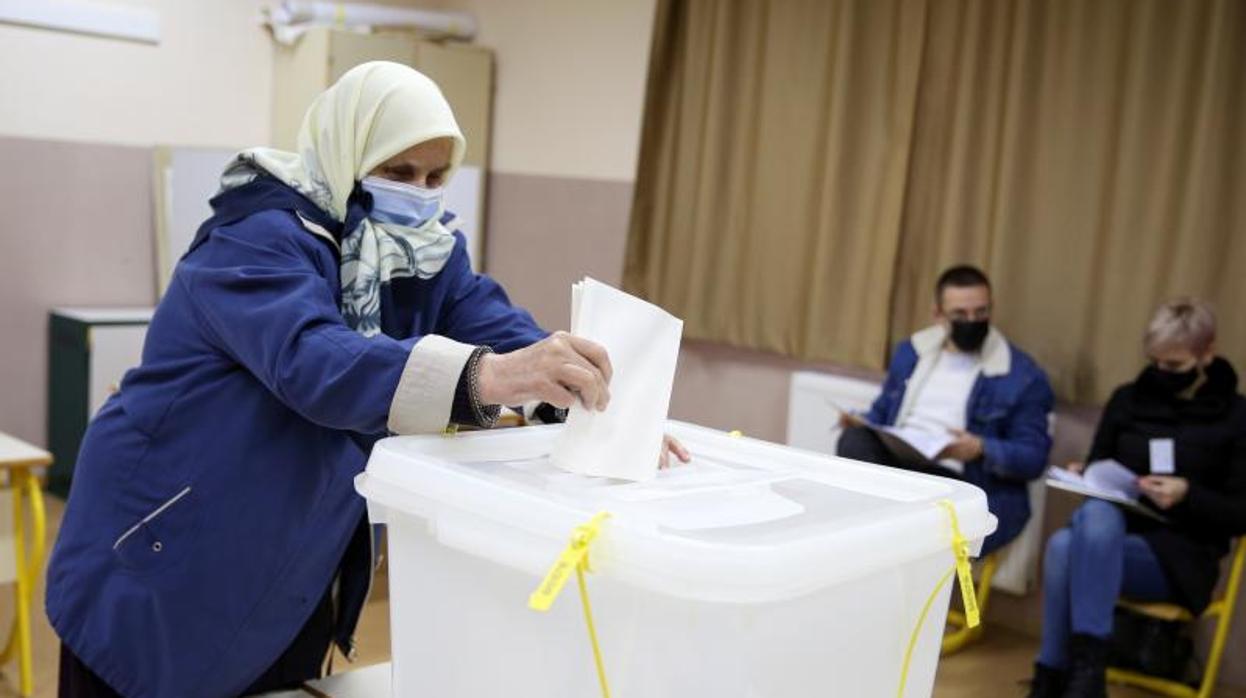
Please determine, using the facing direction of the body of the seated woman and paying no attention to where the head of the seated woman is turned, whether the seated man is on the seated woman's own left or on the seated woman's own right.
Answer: on the seated woman's own right

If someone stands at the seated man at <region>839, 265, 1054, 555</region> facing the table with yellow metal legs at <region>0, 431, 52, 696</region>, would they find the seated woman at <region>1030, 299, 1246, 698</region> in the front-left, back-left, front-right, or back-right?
back-left

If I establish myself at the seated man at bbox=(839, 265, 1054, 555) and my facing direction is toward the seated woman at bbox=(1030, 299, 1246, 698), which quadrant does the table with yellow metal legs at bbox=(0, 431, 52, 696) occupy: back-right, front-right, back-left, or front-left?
back-right

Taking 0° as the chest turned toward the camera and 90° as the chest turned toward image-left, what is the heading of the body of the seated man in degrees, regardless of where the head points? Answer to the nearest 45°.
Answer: approximately 45°

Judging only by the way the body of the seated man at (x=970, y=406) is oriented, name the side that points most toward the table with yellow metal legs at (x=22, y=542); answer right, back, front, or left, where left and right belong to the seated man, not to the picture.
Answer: front

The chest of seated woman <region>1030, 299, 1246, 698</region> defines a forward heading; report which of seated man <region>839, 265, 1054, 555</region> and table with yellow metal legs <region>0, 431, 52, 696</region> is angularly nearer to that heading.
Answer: the table with yellow metal legs

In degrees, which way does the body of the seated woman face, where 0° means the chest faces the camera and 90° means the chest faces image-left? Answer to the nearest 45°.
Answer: approximately 45°

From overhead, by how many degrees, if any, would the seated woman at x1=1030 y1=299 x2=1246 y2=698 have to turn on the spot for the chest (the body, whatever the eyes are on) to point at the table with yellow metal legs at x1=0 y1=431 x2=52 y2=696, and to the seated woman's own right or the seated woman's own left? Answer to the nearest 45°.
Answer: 0° — they already face it

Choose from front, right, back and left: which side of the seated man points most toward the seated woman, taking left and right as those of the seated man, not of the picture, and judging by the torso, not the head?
left

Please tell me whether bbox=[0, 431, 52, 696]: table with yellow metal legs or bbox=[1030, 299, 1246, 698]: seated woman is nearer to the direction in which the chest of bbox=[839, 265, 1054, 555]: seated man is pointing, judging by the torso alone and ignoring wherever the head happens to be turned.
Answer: the table with yellow metal legs
